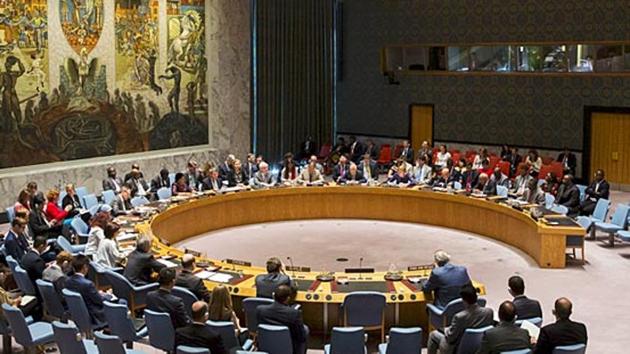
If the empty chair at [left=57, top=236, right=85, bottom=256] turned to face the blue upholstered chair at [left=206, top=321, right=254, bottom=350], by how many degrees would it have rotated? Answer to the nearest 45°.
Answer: approximately 90° to its right

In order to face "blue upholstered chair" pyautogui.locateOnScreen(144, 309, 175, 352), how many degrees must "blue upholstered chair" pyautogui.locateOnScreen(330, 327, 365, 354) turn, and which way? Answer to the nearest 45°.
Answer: approximately 90° to its left

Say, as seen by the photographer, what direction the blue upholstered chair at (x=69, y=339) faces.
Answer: facing away from the viewer and to the right of the viewer

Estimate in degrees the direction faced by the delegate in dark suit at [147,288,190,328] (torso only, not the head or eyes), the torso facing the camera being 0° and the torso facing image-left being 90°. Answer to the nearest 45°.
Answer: approximately 225°

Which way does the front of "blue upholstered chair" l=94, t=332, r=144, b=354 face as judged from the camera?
facing away from the viewer and to the right of the viewer

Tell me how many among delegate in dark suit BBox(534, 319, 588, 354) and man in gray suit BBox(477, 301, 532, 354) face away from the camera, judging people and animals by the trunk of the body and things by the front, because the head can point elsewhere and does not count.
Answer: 2

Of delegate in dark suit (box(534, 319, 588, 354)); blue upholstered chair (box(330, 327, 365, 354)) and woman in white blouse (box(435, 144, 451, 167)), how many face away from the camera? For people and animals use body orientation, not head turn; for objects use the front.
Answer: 2

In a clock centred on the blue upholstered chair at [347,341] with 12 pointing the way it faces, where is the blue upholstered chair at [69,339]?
the blue upholstered chair at [69,339] is roughly at 9 o'clock from the blue upholstered chair at [347,341].

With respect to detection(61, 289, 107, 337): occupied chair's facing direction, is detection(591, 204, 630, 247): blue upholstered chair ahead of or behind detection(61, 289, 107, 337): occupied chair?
ahead

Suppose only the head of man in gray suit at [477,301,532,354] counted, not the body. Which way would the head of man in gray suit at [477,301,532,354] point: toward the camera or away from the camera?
away from the camera

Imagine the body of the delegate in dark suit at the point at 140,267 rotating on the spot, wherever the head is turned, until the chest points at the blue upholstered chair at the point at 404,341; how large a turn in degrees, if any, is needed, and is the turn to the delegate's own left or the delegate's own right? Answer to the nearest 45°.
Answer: approximately 90° to the delegate's own right

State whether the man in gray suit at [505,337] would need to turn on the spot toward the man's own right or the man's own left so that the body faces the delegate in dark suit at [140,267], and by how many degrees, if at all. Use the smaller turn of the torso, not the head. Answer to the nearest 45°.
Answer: approximately 90° to the man's own left

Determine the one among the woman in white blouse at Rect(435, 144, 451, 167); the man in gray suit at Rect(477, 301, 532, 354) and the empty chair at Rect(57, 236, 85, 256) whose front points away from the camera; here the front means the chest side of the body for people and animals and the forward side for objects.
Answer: the man in gray suit

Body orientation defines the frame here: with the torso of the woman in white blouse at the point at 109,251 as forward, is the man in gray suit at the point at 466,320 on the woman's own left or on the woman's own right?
on the woman's own right

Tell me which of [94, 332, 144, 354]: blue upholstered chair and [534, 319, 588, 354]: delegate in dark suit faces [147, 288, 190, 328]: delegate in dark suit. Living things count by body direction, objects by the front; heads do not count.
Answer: the blue upholstered chair

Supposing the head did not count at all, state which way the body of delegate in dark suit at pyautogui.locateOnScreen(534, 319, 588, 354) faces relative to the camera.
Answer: away from the camera

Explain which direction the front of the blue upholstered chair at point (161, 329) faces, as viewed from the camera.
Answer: facing away from the viewer and to the right of the viewer
